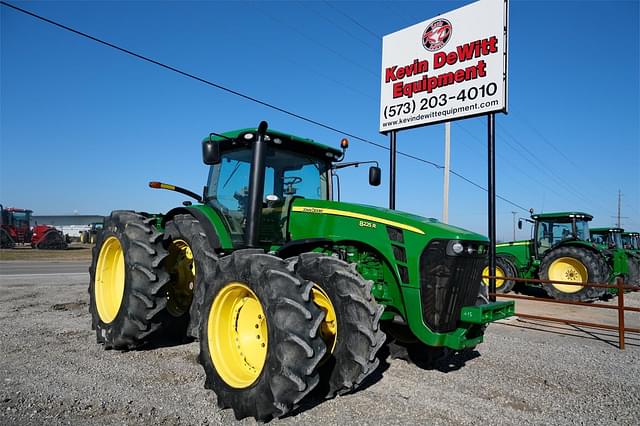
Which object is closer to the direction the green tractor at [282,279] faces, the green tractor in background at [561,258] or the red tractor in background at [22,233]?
the green tractor in background

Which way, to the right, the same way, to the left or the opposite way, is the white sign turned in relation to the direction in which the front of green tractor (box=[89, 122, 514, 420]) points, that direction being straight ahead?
to the right

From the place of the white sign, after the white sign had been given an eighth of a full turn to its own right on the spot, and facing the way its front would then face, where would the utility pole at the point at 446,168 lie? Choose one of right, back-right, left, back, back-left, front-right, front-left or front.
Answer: right

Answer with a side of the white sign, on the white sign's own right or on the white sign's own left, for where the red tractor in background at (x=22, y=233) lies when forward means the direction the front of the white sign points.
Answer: on the white sign's own right

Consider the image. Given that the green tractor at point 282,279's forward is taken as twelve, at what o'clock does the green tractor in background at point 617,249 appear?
The green tractor in background is roughly at 9 o'clock from the green tractor.

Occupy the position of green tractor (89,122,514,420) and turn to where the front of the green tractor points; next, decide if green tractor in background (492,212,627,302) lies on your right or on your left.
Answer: on your left

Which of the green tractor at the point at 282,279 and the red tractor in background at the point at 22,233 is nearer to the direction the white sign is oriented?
the green tractor

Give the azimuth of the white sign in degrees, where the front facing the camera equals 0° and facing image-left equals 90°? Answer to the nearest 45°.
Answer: approximately 45°

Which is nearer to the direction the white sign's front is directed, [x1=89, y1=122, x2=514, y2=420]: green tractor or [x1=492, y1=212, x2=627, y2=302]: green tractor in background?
the green tractor

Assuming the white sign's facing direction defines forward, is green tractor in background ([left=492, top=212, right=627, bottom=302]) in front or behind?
behind
